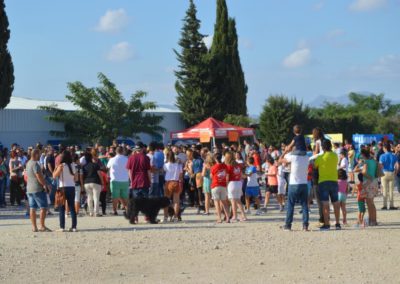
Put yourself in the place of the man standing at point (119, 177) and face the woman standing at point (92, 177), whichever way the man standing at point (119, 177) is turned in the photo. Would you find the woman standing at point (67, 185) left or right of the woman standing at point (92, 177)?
left

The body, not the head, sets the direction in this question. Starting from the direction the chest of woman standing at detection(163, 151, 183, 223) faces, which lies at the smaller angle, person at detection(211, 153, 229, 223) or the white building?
the white building

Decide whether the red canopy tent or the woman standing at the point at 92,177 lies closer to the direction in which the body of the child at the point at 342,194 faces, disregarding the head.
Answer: the red canopy tent

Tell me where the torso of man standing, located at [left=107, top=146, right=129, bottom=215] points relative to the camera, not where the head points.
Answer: away from the camera

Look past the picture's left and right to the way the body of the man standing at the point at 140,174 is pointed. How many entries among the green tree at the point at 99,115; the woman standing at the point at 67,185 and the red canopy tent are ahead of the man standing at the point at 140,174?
2

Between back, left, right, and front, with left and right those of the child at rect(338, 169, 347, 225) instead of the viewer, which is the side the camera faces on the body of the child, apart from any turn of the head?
back

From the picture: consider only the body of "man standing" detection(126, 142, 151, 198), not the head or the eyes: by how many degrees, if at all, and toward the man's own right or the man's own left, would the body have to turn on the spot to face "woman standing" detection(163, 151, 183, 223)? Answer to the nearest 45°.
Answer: approximately 90° to the man's own right

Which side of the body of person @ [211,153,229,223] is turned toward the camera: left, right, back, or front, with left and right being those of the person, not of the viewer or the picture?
back

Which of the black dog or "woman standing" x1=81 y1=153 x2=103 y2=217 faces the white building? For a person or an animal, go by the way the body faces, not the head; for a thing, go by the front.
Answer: the woman standing

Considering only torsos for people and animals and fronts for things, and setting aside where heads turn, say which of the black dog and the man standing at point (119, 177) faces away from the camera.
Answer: the man standing

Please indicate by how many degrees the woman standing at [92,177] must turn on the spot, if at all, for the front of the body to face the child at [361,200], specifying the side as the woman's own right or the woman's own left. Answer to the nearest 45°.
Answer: approximately 135° to the woman's own right

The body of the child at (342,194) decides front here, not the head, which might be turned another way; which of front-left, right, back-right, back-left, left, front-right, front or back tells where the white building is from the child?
front-left

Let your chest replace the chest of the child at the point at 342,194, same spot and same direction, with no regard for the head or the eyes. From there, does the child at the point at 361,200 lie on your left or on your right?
on your right

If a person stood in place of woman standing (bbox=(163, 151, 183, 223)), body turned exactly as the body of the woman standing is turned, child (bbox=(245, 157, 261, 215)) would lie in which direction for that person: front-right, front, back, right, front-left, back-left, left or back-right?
front-right

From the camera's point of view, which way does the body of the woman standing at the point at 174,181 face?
away from the camera
